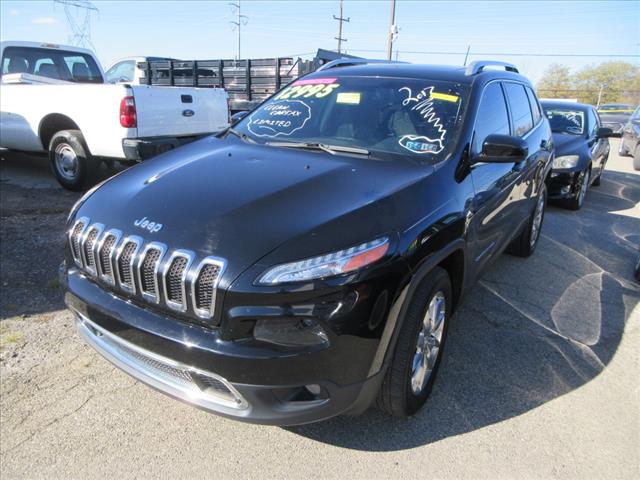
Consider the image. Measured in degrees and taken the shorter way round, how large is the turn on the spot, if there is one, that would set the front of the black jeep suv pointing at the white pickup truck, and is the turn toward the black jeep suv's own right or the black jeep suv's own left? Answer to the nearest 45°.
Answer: approximately 90° to the black jeep suv's own right

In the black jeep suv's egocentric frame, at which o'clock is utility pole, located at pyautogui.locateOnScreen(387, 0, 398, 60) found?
The utility pole is roughly at 5 o'clock from the black jeep suv.

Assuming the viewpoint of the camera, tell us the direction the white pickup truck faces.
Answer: facing away from the viewer and to the left of the viewer

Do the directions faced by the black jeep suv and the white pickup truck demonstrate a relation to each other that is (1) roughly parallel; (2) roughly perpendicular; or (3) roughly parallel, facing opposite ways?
roughly perpendicular

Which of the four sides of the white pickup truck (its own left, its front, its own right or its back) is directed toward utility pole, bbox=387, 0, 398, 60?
right

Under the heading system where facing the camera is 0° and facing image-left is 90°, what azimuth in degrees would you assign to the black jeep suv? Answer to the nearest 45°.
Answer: approximately 45°

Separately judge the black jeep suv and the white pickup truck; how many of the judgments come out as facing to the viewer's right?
0
